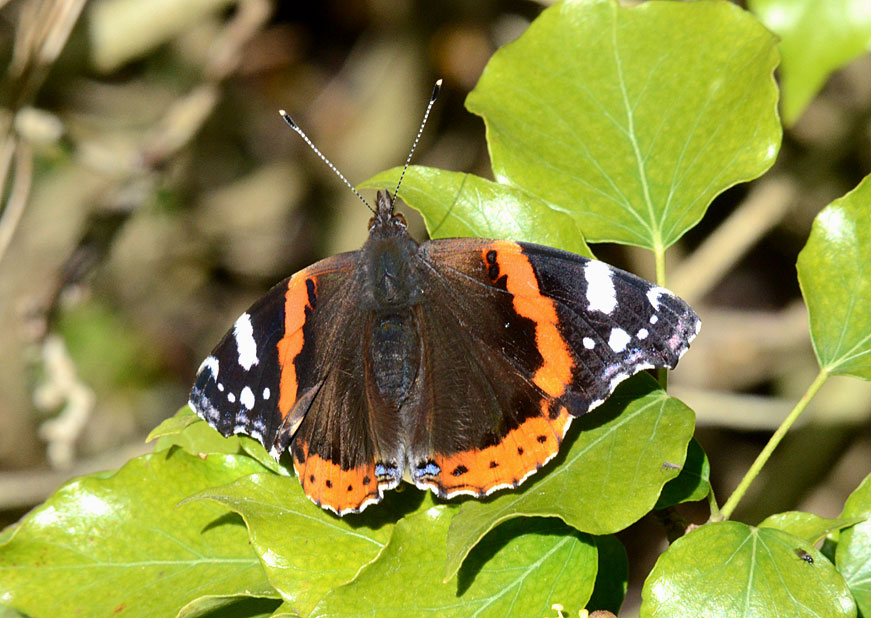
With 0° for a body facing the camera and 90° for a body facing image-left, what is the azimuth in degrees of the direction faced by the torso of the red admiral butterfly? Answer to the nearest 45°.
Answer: approximately 180°
